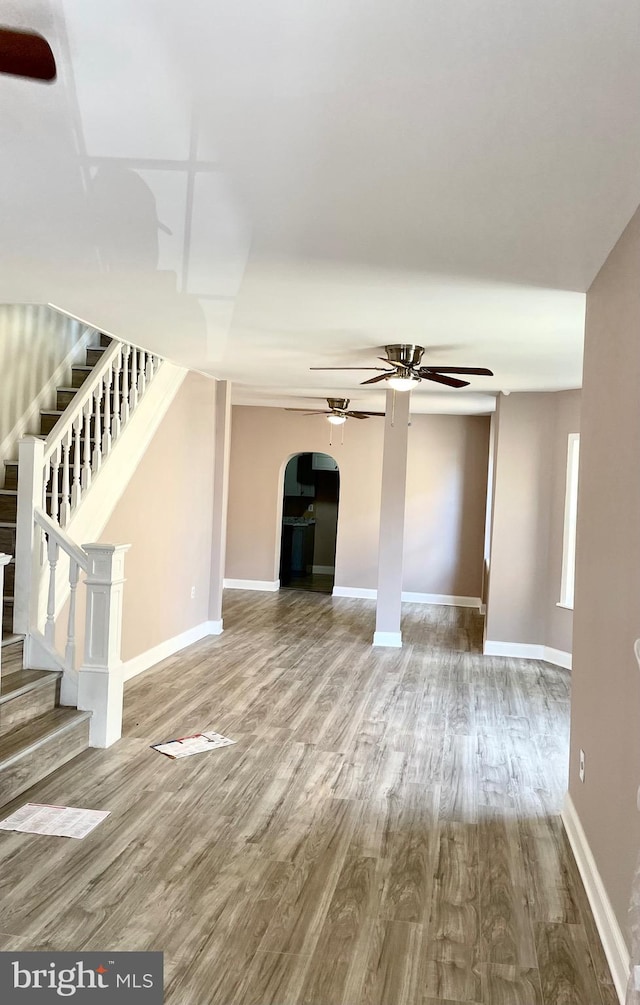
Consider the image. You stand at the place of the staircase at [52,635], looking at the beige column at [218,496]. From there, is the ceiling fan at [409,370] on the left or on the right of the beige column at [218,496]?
right

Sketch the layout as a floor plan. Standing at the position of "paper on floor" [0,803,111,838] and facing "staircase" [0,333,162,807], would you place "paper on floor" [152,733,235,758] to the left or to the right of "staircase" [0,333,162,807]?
right

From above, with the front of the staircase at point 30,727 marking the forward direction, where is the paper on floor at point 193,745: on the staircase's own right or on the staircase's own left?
on the staircase's own left

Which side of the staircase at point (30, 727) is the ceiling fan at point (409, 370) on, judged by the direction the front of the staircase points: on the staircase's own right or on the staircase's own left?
on the staircase's own left

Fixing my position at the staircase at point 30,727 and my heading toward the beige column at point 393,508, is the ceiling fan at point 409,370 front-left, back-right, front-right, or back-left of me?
front-right

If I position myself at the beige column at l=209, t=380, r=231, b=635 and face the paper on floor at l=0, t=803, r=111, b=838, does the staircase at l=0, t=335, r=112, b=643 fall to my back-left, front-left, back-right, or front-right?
front-right

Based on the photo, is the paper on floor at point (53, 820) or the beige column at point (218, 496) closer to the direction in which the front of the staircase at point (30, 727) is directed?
the paper on floor

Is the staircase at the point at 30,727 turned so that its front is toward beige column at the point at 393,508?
no

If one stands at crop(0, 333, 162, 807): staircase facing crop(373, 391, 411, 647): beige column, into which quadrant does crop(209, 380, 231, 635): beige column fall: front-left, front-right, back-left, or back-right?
front-left

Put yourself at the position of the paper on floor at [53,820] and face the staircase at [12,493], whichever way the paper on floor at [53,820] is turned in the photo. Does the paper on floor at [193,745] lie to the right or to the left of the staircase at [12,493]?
right
